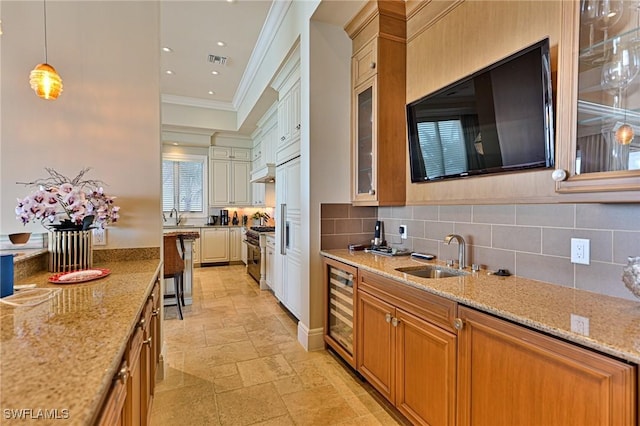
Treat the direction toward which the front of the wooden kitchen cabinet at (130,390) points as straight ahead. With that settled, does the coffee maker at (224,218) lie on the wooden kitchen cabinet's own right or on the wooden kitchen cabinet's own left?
on the wooden kitchen cabinet's own left

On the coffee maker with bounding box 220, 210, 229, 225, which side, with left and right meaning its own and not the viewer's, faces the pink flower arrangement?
front

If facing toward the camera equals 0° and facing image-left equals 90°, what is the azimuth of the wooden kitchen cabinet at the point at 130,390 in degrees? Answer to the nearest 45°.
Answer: approximately 270°

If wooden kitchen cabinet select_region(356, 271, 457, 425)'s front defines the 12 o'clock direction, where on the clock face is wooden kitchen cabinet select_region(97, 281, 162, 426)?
wooden kitchen cabinet select_region(97, 281, 162, 426) is roughly at 12 o'clock from wooden kitchen cabinet select_region(356, 271, 457, 425).

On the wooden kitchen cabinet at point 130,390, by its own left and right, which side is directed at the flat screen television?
front

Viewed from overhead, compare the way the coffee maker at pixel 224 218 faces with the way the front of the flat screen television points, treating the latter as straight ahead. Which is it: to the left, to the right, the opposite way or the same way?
to the left

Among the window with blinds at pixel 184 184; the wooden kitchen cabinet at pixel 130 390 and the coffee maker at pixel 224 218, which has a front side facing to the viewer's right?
the wooden kitchen cabinet

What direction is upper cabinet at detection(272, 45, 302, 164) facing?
to the viewer's left

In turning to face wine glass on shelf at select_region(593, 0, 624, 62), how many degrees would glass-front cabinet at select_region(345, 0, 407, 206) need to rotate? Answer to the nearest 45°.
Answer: approximately 90° to its left

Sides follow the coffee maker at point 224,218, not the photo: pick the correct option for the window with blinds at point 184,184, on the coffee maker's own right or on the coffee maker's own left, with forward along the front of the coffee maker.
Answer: on the coffee maker's own right

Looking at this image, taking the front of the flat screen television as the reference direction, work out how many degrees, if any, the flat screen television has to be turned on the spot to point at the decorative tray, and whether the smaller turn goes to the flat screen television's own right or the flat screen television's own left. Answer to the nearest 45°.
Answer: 0° — it already faces it

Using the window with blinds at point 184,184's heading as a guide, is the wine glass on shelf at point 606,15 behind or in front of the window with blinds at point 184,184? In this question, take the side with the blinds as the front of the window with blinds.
in front

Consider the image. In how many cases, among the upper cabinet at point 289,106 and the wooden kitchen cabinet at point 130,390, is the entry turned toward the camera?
0

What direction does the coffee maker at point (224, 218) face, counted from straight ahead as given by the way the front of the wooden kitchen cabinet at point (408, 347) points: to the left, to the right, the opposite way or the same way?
to the left
